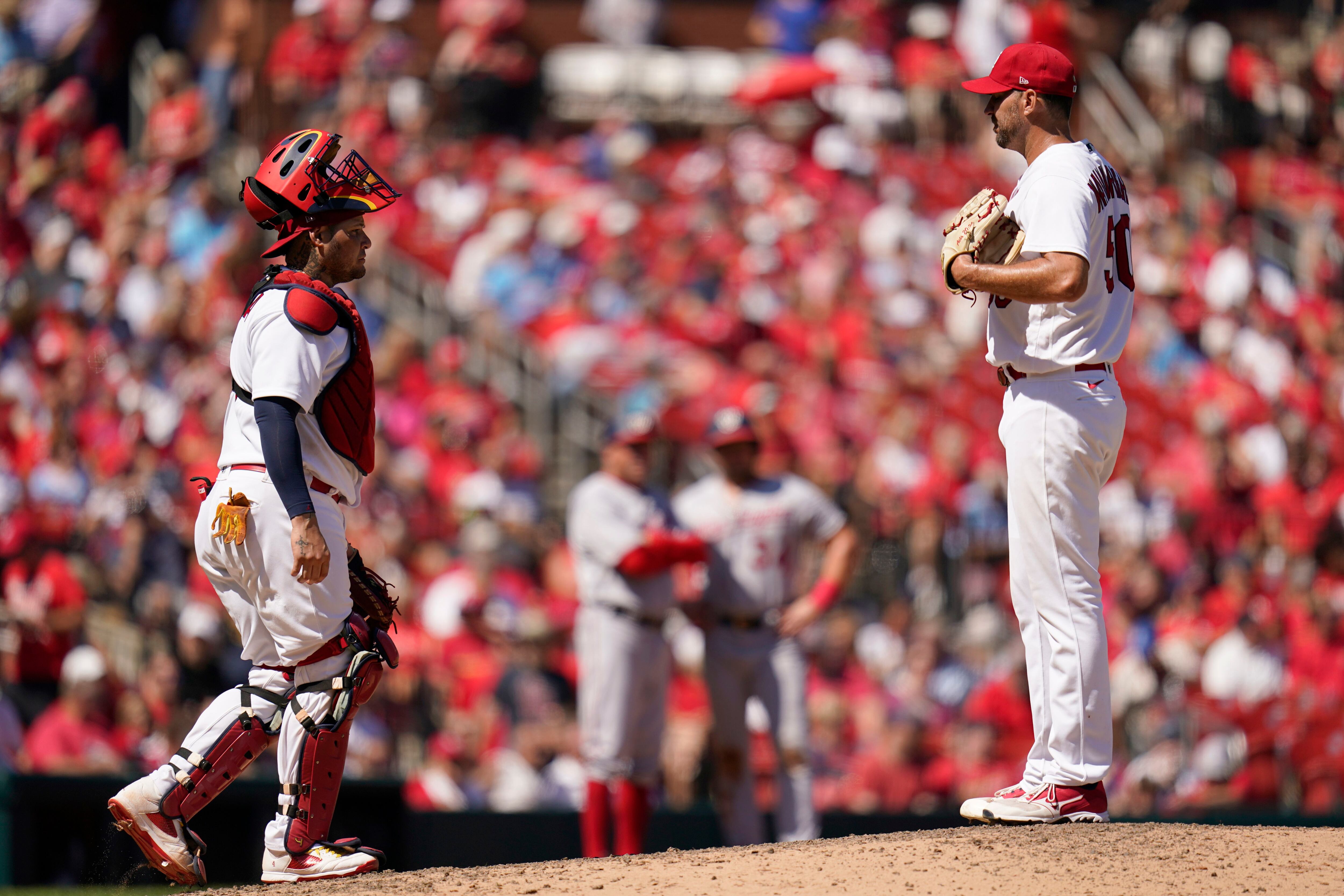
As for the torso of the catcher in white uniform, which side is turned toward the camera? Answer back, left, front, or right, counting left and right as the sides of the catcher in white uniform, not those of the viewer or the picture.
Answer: right

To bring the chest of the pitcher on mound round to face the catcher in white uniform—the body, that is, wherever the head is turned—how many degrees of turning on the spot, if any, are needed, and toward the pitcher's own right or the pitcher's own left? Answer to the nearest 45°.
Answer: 0° — they already face them

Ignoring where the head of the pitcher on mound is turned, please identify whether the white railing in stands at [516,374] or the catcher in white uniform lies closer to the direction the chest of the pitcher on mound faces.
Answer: the catcher in white uniform

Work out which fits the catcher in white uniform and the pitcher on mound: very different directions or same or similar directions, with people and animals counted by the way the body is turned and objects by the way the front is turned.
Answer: very different directions

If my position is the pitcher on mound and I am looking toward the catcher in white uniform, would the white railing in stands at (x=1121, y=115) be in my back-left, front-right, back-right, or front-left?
back-right

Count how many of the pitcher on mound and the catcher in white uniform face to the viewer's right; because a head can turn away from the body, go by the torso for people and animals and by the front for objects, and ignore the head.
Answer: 1

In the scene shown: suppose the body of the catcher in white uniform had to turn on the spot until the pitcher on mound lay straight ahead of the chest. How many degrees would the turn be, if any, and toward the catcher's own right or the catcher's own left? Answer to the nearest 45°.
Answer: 0° — they already face them

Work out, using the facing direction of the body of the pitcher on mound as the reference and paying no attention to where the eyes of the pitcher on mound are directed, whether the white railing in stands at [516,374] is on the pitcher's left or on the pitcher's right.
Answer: on the pitcher's right

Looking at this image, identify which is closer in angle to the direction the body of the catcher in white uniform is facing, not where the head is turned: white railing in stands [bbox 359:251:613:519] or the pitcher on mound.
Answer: the pitcher on mound

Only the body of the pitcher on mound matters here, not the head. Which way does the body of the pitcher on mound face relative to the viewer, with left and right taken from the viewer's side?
facing to the left of the viewer

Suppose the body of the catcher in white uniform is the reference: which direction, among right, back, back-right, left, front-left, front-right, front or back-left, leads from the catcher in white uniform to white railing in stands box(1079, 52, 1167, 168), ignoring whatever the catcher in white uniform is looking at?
front-left

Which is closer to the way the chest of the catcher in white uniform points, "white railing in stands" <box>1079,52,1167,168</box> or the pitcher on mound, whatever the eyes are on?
the pitcher on mound
